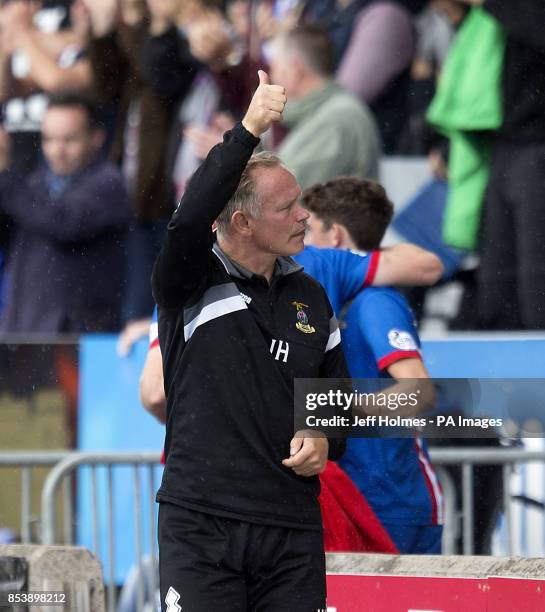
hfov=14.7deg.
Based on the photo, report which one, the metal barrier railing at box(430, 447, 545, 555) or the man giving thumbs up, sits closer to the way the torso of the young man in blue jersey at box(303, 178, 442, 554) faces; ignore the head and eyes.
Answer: the man giving thumbs up

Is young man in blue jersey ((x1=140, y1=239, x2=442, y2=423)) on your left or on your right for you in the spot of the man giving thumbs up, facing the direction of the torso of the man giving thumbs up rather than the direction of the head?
on your left

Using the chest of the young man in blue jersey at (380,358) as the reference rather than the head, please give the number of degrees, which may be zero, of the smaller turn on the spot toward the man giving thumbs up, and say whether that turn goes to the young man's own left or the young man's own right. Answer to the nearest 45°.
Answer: approximately 45° to the young man's own left

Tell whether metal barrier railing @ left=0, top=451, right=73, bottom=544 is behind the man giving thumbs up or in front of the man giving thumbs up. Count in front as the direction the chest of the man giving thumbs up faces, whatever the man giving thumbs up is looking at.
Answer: behind

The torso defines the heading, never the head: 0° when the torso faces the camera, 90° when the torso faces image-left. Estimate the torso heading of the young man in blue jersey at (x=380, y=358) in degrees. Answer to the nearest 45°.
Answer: approximately 45°

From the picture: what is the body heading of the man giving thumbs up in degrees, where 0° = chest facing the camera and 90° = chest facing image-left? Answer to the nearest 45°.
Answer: approximately 315°
